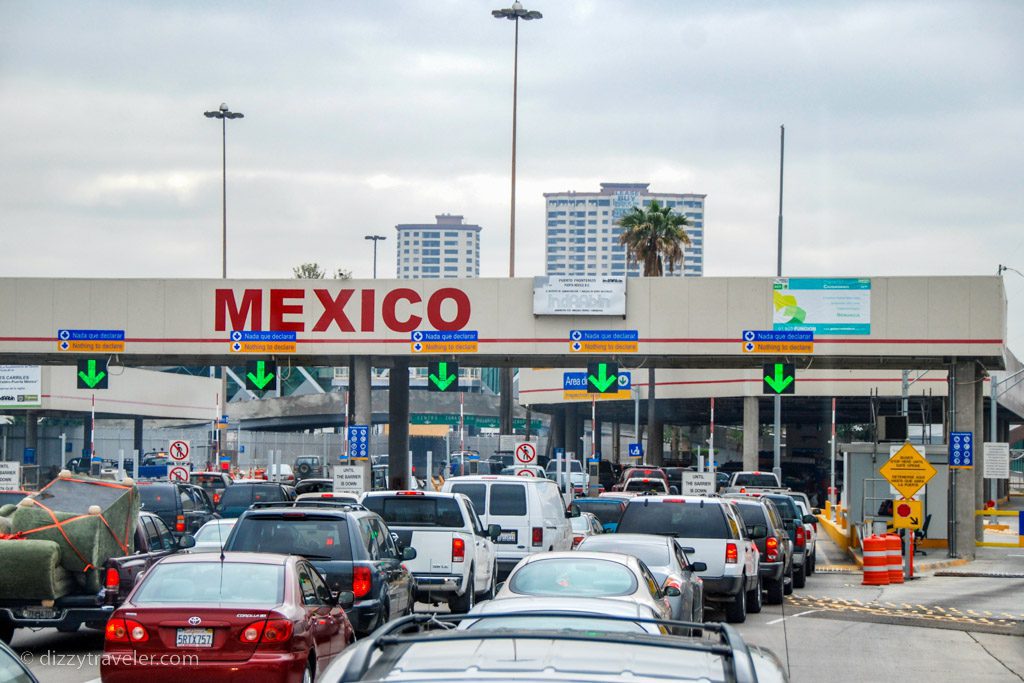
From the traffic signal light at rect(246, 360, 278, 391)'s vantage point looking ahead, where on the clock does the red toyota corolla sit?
The red toyota corolla is roughly at 12 o'clock from the traffic signal light.

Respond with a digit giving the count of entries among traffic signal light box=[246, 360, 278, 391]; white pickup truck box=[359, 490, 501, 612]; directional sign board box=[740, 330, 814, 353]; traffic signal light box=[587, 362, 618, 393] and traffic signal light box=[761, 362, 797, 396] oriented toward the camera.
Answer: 4

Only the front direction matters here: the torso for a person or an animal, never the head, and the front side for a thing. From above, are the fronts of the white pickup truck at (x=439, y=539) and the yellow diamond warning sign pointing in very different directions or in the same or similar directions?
very different directions

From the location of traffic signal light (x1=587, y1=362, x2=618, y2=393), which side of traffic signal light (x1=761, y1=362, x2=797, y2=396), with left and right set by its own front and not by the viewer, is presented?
right

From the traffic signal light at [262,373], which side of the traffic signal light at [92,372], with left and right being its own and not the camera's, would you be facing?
left

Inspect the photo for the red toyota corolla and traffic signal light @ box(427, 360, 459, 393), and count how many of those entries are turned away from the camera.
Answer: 1

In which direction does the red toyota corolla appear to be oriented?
away from the camera

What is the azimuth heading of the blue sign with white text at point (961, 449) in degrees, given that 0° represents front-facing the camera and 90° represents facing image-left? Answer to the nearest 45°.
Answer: approximately 0°

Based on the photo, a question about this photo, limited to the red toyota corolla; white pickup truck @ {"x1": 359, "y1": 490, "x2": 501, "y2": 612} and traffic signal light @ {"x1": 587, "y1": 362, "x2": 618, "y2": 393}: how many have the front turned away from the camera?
2

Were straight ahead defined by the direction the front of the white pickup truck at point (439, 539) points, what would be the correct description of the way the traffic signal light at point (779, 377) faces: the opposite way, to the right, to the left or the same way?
the opposite way

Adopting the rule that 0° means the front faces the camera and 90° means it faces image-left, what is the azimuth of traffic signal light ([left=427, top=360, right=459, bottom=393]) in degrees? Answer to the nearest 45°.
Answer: approximately 0°

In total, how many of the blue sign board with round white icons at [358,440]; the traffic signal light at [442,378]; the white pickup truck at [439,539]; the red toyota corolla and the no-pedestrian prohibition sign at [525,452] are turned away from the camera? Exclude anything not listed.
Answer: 2
